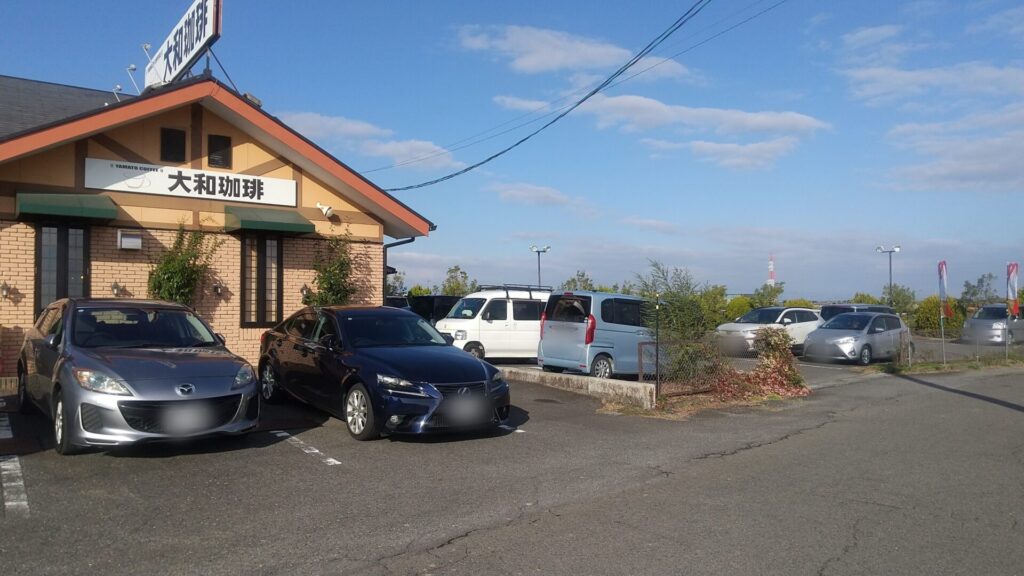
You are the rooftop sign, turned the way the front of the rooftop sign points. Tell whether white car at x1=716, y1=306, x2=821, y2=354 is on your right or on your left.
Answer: on your left

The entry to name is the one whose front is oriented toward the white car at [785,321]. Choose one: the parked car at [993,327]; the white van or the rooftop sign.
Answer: the parked car

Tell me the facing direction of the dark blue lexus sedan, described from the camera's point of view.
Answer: facing the viewer and to the right of the viewer

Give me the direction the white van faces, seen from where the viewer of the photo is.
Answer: facing the viewer and to the left of the viewer

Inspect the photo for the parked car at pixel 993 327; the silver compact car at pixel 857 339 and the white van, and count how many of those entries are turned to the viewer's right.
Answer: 0

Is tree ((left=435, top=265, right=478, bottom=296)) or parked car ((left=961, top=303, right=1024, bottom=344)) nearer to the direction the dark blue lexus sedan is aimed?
the parked car

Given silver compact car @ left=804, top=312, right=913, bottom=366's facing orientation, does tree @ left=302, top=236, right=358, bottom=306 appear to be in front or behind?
in front

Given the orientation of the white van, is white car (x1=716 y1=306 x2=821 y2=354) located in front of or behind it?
behind

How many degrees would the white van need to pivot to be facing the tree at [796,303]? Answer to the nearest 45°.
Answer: approximately 180°

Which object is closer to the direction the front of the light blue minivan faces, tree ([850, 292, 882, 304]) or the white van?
the tree

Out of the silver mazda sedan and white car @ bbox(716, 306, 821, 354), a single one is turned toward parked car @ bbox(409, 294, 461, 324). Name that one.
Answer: the white car

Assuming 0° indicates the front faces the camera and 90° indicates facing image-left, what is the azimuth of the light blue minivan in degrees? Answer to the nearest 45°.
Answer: approximately 225°

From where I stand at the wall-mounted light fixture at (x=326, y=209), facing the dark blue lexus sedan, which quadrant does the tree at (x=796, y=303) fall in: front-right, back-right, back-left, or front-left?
back-left
